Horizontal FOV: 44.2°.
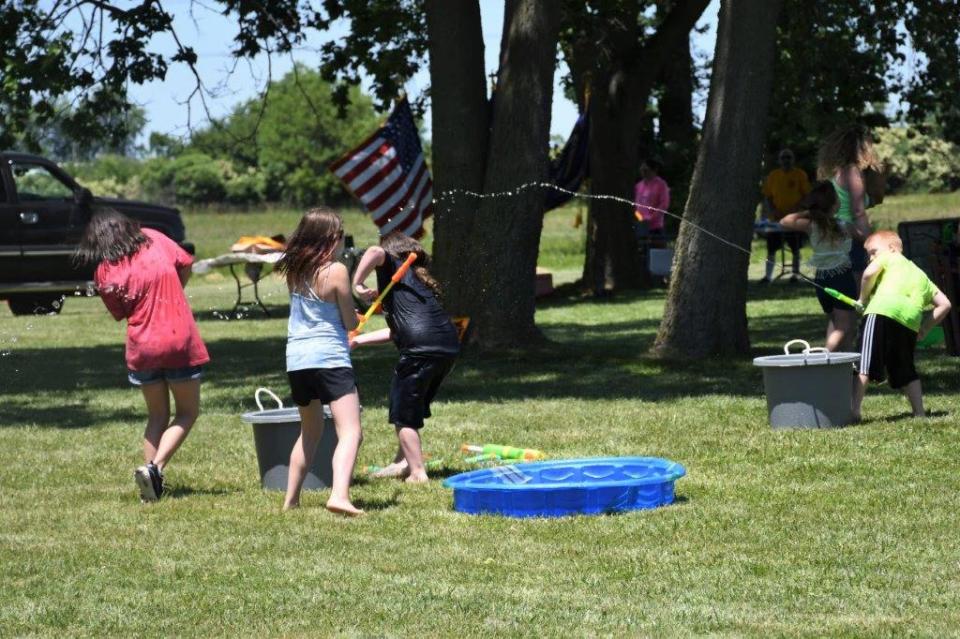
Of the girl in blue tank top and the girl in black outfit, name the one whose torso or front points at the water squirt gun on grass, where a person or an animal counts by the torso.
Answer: the girl in blue tank top

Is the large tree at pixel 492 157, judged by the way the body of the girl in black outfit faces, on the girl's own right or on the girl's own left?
on the girl's own right

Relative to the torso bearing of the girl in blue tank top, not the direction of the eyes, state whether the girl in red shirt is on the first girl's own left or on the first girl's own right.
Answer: on the first girl's own left

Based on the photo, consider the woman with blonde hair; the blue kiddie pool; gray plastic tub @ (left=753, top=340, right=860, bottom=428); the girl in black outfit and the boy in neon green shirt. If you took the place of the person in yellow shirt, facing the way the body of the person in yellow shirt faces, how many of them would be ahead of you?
5

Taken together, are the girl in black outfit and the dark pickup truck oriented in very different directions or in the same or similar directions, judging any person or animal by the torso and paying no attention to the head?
very different directions

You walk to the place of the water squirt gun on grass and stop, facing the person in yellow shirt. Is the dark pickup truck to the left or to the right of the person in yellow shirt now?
left

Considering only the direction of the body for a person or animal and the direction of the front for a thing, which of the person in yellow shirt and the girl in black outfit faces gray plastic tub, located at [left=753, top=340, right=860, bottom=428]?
the person in yellow shirt

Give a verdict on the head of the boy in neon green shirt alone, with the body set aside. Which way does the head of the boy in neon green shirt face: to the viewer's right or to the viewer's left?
to the viewer's left

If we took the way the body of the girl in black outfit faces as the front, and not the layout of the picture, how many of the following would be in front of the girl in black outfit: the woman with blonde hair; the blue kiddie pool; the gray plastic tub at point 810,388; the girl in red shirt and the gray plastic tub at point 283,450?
2

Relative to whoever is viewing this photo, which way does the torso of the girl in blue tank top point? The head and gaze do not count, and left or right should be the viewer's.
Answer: facing away from the viewer and to the right of the viewer

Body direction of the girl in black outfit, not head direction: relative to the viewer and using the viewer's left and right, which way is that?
facing to the left of the viewer

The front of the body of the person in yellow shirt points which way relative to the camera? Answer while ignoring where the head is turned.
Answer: toward the camera

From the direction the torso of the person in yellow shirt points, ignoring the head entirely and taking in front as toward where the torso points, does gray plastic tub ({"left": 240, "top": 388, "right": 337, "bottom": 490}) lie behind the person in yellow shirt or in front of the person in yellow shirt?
in front
